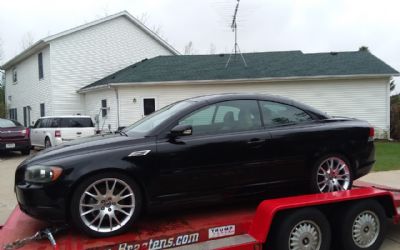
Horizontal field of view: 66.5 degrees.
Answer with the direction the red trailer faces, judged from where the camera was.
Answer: facing the viewer and to the left of the viewer

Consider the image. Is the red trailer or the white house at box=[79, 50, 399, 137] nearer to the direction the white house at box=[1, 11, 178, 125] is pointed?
the red trailer

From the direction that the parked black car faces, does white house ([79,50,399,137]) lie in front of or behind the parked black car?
behind

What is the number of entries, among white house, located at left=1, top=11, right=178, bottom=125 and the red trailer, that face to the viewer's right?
0
